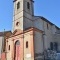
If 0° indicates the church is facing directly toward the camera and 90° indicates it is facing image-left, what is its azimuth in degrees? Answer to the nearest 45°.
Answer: approximately 45°
